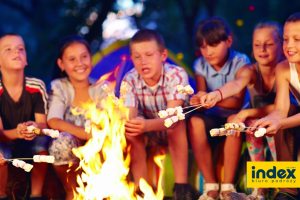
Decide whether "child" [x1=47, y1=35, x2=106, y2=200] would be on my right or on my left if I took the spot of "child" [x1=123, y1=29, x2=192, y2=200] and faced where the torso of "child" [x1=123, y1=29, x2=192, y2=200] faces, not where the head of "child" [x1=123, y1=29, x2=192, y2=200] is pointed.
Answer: on my right

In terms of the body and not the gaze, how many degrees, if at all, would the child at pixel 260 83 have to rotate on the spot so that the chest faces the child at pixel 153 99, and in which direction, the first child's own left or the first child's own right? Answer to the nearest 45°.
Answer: approximately 45° to the first child's own right

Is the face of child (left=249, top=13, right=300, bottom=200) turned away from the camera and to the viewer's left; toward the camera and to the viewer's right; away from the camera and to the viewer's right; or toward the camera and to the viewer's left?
toward the camera and to the viewer's left

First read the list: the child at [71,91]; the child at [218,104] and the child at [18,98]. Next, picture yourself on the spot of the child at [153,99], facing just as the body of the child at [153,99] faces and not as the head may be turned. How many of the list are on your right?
2

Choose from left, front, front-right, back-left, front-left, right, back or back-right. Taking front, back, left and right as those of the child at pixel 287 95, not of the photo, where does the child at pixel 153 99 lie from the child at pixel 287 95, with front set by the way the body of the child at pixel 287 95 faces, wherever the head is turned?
front-right

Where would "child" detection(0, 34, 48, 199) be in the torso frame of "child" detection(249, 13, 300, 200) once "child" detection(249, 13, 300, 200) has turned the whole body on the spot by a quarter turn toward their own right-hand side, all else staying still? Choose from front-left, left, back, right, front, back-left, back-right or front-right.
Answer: front-left

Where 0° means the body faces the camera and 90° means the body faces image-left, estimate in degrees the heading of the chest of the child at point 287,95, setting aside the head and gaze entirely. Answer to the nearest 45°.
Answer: approximately 45°

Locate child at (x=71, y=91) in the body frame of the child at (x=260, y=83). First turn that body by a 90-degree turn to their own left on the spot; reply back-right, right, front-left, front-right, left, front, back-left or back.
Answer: back-right

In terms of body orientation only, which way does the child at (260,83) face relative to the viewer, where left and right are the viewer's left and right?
facing the viewer and to the left of the viewer

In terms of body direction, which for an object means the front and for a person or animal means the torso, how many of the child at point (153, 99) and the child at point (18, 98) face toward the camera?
2

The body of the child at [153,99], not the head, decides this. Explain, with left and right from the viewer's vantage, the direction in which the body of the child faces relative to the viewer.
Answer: facing the viewer

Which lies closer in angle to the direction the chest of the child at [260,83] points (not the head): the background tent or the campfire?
the campfire

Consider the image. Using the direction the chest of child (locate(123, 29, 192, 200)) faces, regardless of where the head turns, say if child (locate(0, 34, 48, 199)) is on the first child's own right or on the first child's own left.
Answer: on the first child's own right

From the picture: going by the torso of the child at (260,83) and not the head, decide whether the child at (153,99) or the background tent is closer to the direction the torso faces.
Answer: the child
